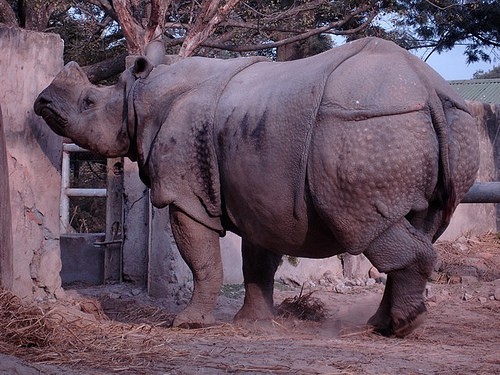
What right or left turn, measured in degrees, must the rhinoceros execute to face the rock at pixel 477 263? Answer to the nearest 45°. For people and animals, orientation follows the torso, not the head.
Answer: approximately 90° to its right

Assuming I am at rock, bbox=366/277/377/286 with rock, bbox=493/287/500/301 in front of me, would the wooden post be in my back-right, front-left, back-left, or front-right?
back-right

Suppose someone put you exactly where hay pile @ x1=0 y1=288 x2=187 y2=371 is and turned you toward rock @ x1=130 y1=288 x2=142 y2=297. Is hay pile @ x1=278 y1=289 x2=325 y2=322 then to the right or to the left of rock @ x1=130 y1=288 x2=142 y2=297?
right

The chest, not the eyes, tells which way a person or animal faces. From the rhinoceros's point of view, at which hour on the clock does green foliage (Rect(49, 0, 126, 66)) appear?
The green foliage is roughly at 1 o'clock from the rhinoceros.

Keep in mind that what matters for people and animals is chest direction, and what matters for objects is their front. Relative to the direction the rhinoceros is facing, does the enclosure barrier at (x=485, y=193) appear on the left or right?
on its right

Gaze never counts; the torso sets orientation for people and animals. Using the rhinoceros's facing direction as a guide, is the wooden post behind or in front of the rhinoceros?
in front

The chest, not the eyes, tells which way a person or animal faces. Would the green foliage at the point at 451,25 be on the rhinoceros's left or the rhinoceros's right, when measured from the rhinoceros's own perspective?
on its right

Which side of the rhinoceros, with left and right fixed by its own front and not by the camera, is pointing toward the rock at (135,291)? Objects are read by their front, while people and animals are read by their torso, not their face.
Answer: front

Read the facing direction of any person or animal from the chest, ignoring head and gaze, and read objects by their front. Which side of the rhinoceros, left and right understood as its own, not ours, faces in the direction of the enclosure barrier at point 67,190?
front

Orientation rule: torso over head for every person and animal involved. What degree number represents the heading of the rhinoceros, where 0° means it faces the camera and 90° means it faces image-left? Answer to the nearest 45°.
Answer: approximately 135°
